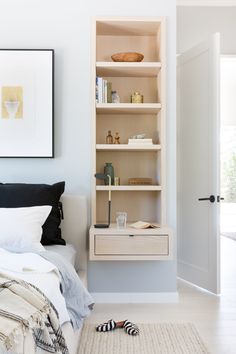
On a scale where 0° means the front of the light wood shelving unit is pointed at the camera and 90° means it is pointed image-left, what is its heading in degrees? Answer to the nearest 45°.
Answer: approximately 0°

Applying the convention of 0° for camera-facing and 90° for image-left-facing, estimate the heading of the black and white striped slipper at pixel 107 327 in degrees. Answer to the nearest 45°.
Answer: approximately 45°

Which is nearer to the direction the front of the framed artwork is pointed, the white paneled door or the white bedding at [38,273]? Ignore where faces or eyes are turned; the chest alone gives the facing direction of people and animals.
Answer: the white bedding

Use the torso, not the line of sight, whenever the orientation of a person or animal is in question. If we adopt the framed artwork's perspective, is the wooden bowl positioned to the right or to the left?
on its left

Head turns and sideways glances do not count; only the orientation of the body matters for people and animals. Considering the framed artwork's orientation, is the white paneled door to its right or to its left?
on its left

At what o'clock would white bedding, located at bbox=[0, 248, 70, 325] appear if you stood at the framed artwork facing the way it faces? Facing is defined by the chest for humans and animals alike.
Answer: The white bedding is roughly at 12 o'clock from the framed artwork.

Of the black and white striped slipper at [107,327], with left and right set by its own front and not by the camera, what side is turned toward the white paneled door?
back

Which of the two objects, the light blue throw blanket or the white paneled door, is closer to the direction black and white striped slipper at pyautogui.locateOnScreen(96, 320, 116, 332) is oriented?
the light blue throw blanket

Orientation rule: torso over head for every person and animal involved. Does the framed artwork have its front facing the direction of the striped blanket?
yes

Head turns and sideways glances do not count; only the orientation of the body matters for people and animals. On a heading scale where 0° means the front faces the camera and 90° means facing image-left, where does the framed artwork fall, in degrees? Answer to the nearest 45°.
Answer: approximately 0°

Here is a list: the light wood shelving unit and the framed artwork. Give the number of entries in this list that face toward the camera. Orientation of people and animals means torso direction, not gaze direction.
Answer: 2
